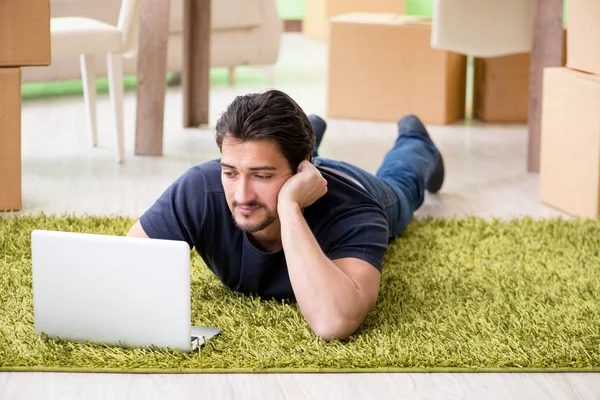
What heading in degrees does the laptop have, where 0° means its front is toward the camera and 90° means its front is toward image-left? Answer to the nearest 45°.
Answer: approximately 225°

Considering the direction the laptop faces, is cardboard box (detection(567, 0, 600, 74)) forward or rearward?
forward

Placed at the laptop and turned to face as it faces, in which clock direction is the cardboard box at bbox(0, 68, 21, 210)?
The cardboard box is roughly at 10 o'clock from the laptop.

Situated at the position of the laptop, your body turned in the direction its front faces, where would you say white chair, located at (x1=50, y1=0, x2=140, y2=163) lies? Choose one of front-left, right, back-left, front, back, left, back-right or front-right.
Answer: front-left
